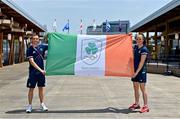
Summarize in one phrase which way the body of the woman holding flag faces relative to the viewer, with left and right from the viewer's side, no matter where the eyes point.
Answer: facing the viewer and to the left of the viewer
